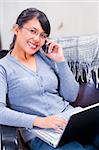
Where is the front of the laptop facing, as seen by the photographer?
facing away from the viewer and to the left of the viewer

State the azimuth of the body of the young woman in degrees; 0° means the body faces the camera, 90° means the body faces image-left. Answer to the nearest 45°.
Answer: approximately 315°
